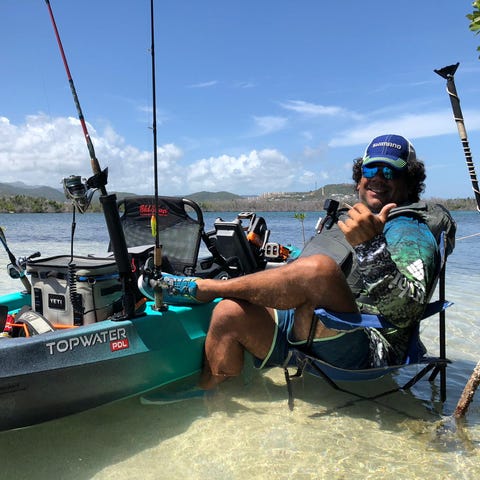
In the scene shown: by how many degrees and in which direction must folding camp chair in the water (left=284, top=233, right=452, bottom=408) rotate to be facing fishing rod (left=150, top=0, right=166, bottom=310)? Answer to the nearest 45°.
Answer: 0° — it already faces it

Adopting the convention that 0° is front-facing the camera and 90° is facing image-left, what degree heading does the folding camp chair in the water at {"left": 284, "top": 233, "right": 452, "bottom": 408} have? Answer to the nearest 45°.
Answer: approximately 90°

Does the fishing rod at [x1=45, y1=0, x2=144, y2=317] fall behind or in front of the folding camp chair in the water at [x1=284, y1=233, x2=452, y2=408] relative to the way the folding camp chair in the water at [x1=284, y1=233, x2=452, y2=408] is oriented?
in front
